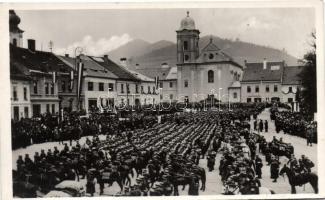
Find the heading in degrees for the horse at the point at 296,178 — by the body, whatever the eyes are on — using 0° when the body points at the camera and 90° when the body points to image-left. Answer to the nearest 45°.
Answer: approximately 90°

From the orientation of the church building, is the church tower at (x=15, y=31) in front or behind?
in front

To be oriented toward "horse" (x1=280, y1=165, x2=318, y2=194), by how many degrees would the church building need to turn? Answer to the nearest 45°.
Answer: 0° — it already faces it

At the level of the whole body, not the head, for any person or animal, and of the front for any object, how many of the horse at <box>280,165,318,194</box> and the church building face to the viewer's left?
1

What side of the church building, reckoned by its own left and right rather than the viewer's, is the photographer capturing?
front

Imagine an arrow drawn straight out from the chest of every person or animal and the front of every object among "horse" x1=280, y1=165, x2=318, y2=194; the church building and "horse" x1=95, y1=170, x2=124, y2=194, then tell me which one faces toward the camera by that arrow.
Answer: the church building

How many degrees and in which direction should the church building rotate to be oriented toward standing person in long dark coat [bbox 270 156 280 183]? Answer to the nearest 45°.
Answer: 0° — it already faces them

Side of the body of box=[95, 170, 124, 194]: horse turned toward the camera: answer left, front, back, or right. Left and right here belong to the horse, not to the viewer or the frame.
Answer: left

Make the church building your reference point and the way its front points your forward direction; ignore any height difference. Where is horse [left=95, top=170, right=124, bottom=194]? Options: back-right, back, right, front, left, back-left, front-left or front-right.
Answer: front

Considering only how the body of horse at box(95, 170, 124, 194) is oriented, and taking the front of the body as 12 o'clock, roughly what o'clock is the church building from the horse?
The church building is roughly at 4 o'clock from the horse.
